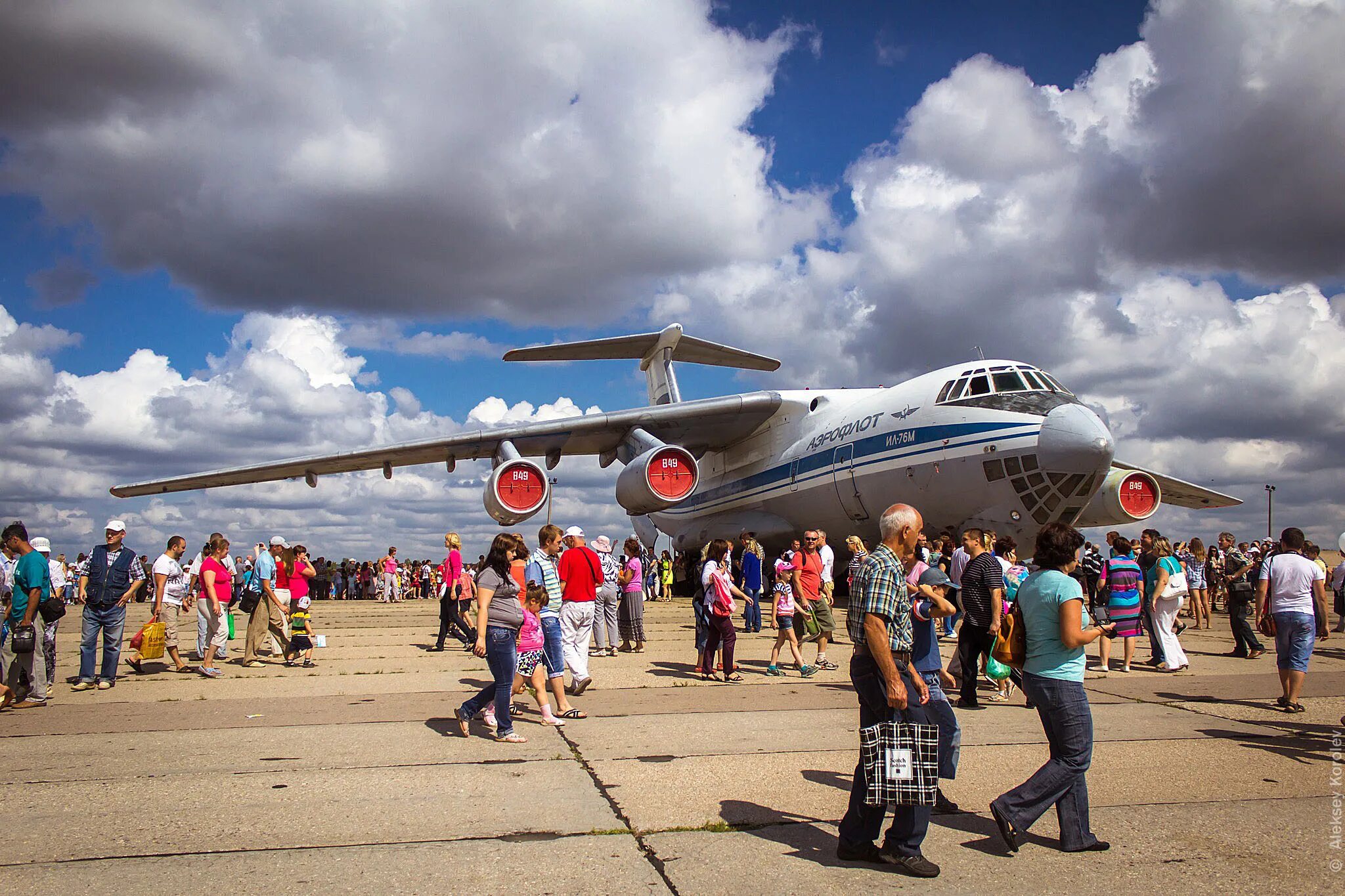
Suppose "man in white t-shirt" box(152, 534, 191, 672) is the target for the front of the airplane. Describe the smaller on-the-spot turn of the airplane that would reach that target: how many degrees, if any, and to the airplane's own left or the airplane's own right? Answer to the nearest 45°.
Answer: approximately 90° to the airplane's own right

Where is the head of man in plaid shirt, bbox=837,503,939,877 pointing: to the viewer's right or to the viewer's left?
to the viewer's right

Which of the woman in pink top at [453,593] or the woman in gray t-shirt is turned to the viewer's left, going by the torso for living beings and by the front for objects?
the woman in pink top

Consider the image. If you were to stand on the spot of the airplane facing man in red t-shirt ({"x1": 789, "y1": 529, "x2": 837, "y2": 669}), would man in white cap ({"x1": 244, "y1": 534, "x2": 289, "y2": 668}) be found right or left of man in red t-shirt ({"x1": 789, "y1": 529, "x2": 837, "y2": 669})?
right

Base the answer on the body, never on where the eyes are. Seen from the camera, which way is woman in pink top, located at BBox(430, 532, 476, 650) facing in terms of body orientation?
to the viewer's left

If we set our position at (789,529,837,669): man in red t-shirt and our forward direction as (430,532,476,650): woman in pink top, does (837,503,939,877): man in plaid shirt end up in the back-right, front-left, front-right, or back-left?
back-left
